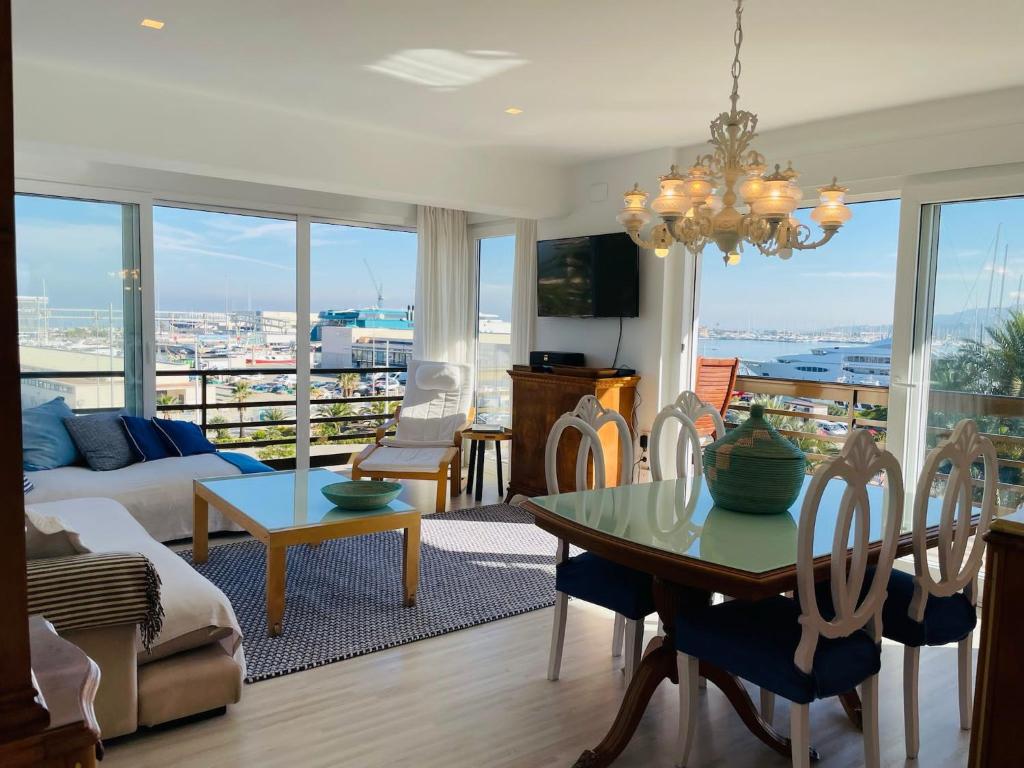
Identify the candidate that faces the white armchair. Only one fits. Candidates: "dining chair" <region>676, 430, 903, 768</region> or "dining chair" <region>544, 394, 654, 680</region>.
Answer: "dining chair" <region>676, 430, 903, 768</region>

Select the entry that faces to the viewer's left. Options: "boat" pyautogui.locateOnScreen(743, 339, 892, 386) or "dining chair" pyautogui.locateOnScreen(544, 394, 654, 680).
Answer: the boat

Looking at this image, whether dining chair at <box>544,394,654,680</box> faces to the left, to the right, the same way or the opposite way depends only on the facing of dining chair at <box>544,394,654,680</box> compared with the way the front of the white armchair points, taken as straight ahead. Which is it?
to the left

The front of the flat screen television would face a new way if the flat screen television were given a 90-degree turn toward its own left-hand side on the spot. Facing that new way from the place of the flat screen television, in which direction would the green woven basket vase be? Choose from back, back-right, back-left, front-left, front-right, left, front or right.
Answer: front-right

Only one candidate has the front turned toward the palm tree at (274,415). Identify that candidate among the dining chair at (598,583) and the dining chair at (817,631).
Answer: the dining chair at (817,631)

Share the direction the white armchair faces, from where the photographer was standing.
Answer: facing the viewer and to the left of the viewer

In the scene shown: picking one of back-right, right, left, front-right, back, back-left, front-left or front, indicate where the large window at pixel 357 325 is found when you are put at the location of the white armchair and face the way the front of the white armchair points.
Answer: right

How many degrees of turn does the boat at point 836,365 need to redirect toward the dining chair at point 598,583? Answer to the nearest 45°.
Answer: approximately 90° to its left

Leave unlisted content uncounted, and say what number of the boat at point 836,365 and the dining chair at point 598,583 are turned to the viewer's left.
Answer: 1

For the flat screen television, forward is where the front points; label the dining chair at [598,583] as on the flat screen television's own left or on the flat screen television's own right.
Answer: on the flat screen television's own left

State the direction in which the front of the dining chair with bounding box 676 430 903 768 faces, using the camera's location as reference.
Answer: facing away from the viewer and to the left of the viewer

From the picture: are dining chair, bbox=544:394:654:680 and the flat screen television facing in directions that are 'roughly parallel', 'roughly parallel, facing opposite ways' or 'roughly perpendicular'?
roughly perpendicular

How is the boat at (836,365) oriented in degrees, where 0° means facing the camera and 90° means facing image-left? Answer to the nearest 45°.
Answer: approximately 90°

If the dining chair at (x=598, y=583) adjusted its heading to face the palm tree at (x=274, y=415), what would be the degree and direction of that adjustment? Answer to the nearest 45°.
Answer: approximately 180°

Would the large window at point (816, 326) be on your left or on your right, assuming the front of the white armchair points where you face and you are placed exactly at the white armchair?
on your left
